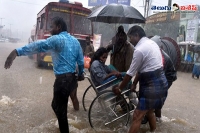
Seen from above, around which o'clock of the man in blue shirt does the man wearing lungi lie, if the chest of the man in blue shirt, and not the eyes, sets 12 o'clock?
The man wearing lungi is roughly at 5 o'clock from the man in blue shirt.

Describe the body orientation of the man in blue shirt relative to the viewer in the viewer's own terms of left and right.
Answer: facing away from the viewer and to the left of the viewer
